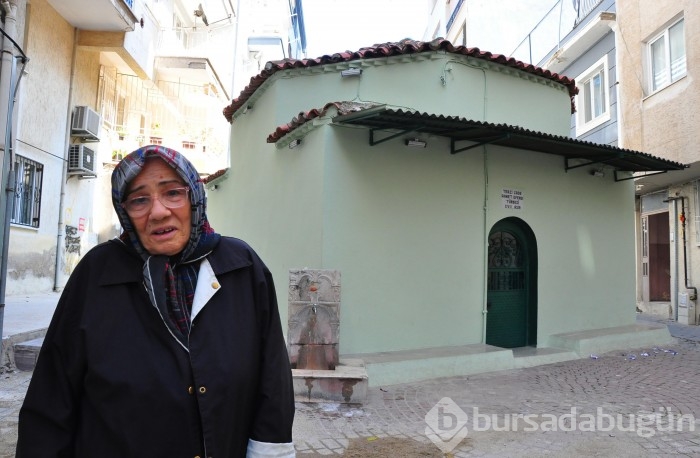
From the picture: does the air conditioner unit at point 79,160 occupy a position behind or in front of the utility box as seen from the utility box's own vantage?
in front

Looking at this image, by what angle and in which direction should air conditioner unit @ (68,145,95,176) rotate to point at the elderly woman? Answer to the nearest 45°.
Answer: approximately 45° to its right

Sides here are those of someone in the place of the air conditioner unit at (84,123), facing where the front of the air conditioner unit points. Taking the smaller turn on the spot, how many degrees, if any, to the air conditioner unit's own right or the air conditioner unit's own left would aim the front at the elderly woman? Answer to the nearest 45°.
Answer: approximately 45° to the air conditioner unit's own right

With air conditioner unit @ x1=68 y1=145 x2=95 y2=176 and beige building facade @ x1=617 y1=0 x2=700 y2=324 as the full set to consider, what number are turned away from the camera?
0
